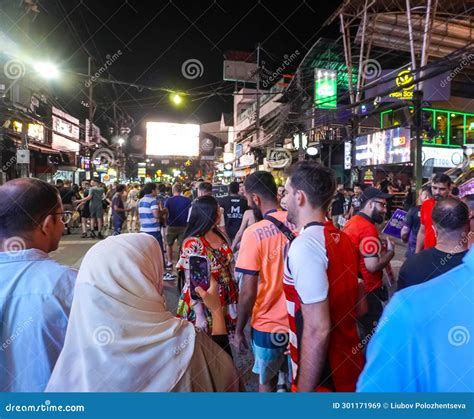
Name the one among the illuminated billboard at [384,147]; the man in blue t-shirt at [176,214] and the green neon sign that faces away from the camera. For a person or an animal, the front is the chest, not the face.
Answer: the man in blue t-shirt

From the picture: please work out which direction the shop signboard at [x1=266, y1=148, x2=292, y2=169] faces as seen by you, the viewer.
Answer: facing the viewer

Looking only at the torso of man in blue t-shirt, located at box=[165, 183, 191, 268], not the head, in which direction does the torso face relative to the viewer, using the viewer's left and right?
facing away from the viewer

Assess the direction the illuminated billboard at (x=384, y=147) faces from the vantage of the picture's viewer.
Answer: facing the viewer and to the left of the viewer

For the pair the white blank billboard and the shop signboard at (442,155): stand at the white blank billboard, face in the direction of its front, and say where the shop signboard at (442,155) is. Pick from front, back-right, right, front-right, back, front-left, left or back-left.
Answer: front-left

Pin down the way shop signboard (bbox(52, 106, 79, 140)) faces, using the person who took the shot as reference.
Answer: facing the viewer and to the right of the viewer

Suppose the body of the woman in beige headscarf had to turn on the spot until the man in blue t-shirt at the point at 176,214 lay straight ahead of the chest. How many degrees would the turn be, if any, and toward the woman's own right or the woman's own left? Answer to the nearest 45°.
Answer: approximately 45° to the woman's own left

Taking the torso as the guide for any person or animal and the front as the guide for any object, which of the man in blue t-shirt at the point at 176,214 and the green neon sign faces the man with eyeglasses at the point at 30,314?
the green neon sign

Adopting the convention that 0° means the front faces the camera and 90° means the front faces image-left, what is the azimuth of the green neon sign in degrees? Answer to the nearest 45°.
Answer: approximately 0°

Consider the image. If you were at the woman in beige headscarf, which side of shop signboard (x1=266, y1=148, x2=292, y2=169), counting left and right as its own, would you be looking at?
front

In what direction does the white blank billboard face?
toward the camera

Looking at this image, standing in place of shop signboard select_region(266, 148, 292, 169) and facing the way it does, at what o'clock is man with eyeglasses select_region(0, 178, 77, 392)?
The man with eyeglasses is roughly at 12 o'clock from the shop signboard.
